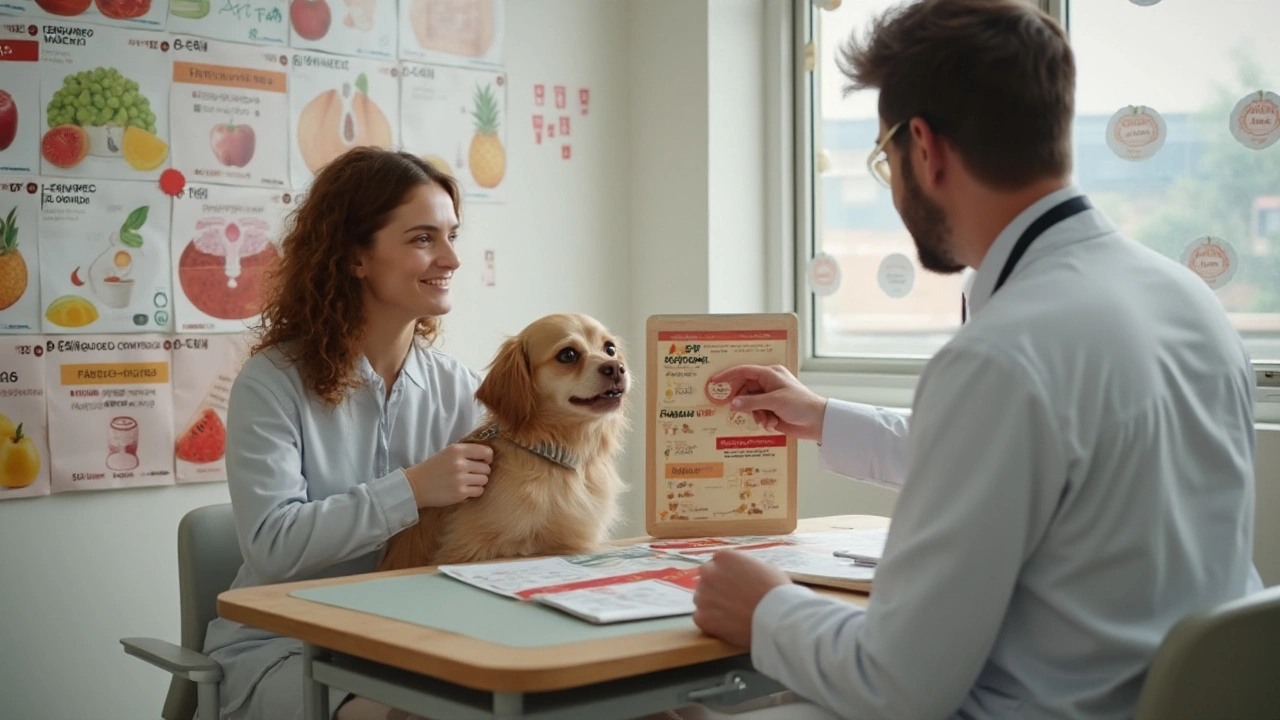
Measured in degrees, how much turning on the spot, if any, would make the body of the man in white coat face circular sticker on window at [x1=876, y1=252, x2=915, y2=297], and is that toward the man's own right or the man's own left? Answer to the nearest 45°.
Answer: approximately 45° to the man's own right

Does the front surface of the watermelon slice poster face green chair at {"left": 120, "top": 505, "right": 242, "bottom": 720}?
yes

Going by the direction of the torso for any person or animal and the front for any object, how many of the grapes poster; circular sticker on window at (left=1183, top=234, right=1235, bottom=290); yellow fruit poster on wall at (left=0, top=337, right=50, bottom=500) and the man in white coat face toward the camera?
3

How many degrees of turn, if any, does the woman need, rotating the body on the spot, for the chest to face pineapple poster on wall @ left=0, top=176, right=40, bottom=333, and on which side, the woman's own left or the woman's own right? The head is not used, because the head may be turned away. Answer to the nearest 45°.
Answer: approximately 180°

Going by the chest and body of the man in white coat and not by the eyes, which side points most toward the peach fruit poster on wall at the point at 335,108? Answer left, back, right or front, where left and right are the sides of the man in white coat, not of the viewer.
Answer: front

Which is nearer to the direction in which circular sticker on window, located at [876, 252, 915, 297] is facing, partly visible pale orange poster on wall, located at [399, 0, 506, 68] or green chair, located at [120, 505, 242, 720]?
the green chair

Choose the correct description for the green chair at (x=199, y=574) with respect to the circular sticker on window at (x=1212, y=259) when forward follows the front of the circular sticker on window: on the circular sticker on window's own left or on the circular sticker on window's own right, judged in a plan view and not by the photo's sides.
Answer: on the circular sticker on window's own right

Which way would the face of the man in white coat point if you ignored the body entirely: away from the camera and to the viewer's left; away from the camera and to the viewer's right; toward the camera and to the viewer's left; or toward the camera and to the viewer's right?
away from the camera and to the viewer's left
